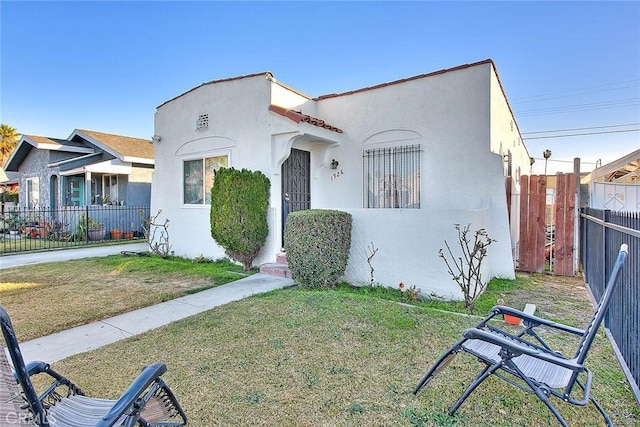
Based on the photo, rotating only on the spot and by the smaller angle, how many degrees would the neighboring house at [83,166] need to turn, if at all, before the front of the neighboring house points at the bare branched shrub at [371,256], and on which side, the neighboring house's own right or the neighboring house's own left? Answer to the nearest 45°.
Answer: approximately 45° to the neighboring house's own left

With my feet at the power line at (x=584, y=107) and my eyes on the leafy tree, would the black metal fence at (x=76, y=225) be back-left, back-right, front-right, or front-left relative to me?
front-left

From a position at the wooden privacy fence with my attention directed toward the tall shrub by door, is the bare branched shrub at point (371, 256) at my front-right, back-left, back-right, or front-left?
front-left

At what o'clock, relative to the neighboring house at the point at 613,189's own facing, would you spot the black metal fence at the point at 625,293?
The black metal fence is roughly at 12 o'clock from the neighboring house.

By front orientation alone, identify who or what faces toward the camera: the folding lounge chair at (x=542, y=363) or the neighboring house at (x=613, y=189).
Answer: the neighboring house

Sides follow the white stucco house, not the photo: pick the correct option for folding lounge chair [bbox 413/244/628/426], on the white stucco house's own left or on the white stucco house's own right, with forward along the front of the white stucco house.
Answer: on the white stucco house's own left

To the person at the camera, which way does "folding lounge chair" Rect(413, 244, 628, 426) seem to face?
facing to the left of the viewer

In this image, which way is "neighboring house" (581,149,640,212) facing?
toward the camera

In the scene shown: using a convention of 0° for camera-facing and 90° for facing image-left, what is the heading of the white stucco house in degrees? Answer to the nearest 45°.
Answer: approximately 45°

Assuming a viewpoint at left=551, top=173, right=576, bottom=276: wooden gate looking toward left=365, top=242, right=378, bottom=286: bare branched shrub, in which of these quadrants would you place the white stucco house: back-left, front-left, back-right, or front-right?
front-right

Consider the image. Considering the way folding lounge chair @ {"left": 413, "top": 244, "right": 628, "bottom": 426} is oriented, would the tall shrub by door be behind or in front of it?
in front

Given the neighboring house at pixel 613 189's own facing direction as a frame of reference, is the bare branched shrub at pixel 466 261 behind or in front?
in front

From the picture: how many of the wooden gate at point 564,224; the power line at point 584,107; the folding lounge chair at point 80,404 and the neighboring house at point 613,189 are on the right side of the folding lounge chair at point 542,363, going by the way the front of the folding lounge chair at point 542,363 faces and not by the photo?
3

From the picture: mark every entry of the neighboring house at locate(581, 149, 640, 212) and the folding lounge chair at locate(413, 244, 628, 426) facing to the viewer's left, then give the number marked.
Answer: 1

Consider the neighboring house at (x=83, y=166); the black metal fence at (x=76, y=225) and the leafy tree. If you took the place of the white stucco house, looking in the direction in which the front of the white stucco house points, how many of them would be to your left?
0
